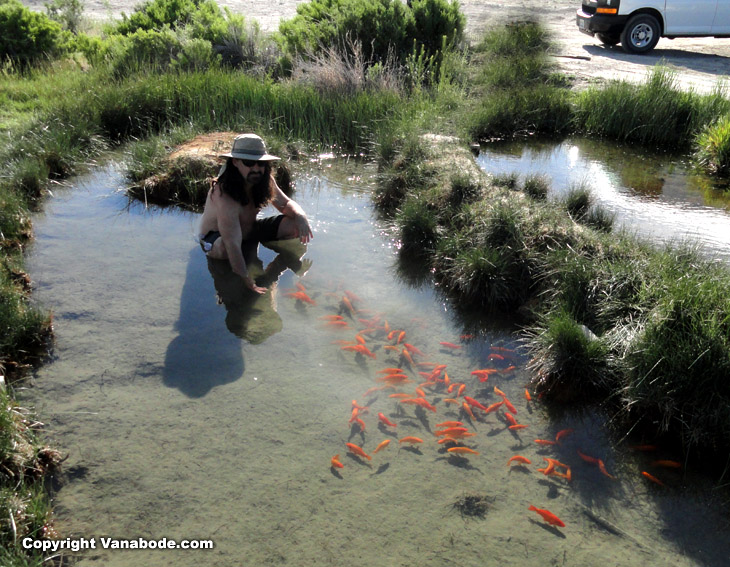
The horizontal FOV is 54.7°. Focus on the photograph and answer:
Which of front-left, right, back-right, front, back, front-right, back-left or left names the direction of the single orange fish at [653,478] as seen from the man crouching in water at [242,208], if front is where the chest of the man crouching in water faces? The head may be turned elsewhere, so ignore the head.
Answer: front

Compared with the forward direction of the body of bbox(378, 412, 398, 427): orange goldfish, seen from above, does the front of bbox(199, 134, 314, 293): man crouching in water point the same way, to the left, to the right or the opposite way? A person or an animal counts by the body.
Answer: the opposite way

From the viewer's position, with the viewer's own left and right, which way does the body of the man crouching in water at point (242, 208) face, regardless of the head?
facing the viewer and to the right of the viewer

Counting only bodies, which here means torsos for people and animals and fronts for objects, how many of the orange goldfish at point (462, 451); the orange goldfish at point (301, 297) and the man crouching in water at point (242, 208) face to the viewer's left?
2

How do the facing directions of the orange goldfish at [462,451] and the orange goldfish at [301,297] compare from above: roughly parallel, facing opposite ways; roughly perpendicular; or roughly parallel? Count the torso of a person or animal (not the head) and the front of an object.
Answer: roughly parallel

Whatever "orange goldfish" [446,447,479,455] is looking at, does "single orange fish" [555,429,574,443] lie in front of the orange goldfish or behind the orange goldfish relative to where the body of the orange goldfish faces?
behind

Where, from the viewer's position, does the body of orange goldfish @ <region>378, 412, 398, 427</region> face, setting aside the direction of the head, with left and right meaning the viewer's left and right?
facing away from the viewer and to the left of the viewer

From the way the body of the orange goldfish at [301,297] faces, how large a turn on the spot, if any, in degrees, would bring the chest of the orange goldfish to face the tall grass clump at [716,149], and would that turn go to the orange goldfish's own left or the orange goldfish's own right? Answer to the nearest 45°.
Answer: approximately 135° to the orange goldfish's own right

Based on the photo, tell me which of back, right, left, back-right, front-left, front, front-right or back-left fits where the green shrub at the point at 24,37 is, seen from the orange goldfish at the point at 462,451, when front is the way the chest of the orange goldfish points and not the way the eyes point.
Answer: front-right

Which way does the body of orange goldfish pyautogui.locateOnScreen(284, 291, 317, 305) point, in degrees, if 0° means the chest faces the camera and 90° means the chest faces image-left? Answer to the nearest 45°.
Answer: approximately 90°

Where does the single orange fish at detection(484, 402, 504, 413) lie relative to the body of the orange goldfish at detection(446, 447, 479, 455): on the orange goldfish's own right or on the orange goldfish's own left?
on the orange goldfish's own right

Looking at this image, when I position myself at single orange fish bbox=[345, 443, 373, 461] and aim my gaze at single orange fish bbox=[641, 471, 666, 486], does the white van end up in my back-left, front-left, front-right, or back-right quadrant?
front-left

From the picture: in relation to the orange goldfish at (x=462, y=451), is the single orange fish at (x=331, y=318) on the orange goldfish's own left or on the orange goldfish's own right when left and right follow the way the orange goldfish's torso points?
on the orange goldfish's own right

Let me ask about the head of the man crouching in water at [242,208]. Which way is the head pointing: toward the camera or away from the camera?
toward the camera

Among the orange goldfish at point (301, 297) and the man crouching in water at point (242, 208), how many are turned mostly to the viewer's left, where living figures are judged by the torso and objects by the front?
1

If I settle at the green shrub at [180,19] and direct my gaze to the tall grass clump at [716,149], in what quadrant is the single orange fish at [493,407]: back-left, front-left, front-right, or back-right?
front-right
